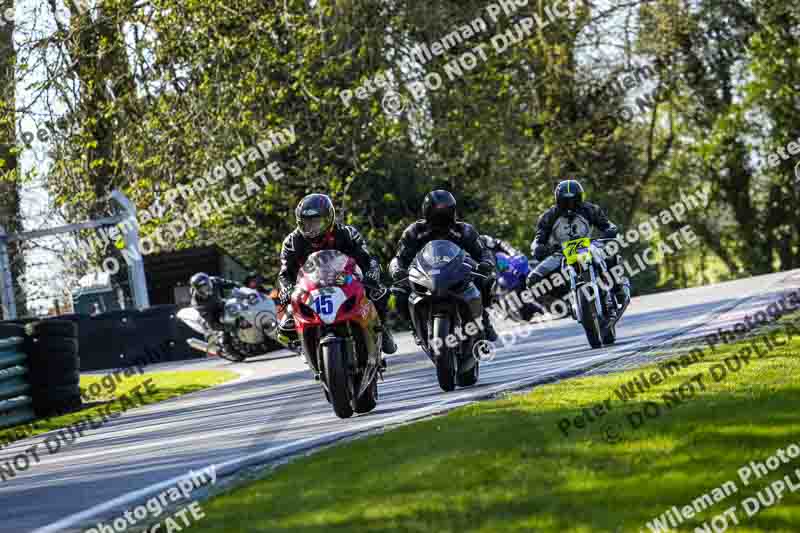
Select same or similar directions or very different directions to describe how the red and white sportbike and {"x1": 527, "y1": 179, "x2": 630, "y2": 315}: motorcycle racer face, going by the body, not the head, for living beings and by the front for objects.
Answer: same or similar directions

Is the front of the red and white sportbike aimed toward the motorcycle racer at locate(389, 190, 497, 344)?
no

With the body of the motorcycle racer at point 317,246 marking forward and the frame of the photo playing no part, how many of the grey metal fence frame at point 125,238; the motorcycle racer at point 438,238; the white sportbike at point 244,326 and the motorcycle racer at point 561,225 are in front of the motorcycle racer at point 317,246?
0

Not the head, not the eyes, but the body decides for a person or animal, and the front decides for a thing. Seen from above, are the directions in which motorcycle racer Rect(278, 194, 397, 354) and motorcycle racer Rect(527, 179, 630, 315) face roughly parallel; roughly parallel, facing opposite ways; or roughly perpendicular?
roughly parallel

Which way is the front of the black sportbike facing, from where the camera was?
facing the viewer

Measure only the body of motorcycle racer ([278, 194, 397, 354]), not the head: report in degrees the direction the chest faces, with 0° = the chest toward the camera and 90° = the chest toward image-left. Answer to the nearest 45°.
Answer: approximately 0°

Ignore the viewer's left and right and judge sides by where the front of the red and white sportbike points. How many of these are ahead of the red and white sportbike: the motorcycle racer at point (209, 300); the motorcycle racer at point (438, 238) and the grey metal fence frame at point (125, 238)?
0

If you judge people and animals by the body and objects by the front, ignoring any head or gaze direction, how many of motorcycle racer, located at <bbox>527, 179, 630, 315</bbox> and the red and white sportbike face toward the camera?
2

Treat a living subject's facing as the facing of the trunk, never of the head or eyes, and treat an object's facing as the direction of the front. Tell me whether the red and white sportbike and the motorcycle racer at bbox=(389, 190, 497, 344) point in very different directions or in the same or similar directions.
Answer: same or similar directions

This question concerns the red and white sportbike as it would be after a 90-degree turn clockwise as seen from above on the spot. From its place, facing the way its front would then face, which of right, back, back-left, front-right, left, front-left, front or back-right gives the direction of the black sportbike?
back-right

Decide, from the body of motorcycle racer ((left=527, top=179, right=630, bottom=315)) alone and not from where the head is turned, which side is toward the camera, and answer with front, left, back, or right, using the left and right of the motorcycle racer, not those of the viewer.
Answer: front

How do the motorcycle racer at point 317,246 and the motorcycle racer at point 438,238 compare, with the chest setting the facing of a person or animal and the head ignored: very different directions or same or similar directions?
same or similar directions

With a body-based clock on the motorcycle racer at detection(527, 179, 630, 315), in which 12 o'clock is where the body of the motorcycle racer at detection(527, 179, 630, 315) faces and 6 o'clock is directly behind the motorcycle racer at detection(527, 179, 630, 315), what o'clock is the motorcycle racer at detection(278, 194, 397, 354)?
the motorcycle racer at detection(278, 194, 397, 354) is roughly at 1 o'clock from the motorcycle racer at detection(527, 179, 630, 315).

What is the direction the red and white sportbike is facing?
toward the camera

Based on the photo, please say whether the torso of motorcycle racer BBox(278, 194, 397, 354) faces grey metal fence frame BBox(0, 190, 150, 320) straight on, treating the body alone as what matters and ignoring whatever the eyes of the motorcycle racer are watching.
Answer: no

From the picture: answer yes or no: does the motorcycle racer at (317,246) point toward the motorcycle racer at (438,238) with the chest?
no
